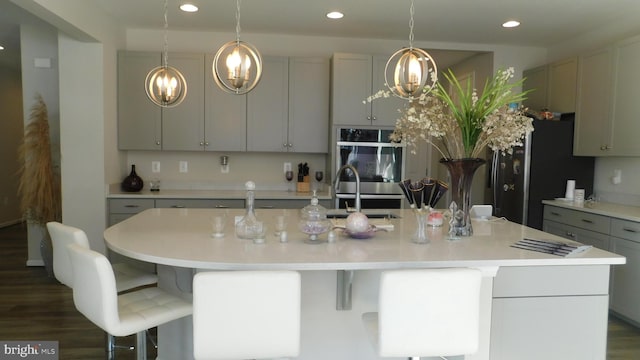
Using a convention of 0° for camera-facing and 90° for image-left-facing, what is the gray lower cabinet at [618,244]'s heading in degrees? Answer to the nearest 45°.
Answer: approximately 45°

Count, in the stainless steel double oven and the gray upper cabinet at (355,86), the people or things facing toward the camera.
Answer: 2

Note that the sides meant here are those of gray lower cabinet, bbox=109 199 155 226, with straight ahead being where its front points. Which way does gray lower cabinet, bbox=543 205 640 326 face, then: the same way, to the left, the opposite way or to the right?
to the right

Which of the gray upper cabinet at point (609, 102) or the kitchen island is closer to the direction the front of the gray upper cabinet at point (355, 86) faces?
the kitchen island

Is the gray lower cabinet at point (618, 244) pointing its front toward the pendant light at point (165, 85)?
yes

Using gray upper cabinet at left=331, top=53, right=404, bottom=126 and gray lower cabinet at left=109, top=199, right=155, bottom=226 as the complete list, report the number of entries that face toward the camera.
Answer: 2

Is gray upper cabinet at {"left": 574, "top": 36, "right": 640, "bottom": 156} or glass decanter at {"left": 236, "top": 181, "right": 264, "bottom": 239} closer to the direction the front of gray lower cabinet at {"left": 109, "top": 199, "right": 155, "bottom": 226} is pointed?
the glass decanter

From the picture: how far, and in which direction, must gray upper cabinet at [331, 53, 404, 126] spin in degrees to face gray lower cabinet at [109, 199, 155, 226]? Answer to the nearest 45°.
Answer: approximately 90° to its right

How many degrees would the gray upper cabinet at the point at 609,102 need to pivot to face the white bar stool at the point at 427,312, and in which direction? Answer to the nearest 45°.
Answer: approximately 45° to its left

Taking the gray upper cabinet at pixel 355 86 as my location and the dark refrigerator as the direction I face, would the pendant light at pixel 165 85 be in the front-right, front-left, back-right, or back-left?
back-right

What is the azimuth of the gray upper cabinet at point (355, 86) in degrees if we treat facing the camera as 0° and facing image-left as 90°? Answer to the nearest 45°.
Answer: approximately 0°

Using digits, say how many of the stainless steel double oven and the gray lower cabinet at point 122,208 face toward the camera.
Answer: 2
